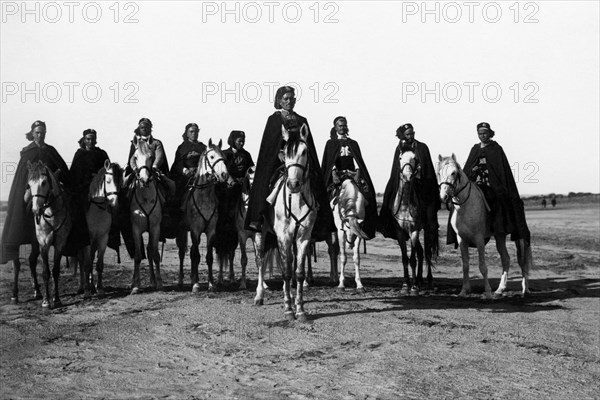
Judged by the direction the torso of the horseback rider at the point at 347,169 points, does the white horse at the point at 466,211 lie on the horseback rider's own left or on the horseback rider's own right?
on the horseback rider's own left

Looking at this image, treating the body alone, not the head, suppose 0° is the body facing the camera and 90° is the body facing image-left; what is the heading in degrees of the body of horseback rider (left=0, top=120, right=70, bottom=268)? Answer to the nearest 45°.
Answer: approximately 315°

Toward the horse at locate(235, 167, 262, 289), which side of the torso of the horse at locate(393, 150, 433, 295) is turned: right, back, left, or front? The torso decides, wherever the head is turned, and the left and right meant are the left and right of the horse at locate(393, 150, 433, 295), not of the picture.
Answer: right

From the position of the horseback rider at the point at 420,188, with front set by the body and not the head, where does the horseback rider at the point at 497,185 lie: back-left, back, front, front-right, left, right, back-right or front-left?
left

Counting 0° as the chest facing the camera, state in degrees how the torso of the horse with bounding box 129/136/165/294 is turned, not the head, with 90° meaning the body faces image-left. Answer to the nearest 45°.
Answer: approximately 0°

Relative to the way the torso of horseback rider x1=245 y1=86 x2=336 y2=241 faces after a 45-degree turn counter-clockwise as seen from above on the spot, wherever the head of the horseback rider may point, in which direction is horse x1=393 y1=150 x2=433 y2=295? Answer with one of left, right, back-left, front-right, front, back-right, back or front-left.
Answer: left

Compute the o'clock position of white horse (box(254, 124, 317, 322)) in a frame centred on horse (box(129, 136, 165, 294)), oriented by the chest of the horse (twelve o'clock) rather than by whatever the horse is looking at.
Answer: The white horse is roughly at 11 o'clock from the horse.

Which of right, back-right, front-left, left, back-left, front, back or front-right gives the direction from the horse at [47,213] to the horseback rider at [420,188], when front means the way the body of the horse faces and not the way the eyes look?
left
